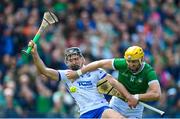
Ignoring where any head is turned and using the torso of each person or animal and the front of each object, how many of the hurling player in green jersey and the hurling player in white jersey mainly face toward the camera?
2

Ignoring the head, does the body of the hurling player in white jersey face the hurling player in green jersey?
no

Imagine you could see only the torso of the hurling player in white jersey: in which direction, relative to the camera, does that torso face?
toward the camera

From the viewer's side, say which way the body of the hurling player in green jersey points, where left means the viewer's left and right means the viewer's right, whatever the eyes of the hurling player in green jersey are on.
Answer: facing the viewer

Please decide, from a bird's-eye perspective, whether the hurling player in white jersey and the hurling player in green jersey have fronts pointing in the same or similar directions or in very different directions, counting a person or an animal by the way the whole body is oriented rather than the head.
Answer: same or similar directions

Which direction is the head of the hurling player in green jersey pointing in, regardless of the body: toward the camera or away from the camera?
toward the camera
